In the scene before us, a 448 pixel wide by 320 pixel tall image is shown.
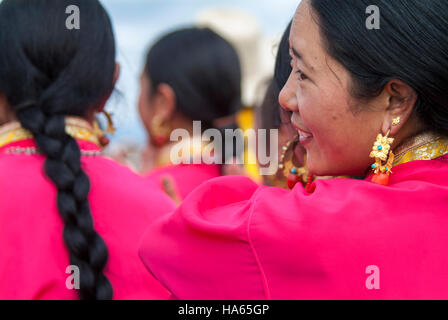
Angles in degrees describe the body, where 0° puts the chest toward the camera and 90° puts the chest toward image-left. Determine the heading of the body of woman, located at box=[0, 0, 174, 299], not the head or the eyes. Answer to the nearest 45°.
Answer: approximately 180°

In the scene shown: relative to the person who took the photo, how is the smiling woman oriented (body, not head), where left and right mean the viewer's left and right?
facing away from the viewer and to the left of the viewer

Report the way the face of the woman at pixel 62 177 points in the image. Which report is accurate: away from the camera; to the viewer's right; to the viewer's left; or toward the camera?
away from the camera

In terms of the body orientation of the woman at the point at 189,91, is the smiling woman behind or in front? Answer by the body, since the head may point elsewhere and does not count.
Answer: behind

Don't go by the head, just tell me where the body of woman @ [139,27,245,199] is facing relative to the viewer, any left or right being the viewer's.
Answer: facing away from the viewer and to the left of the viewer

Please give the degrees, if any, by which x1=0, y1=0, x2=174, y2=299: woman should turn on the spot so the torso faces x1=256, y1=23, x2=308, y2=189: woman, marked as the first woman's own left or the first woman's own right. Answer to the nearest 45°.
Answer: approximately 90° to the first woman's own right

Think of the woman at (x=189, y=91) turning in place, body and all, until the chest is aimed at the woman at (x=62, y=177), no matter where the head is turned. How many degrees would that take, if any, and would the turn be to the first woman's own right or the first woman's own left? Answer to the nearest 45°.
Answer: approximately 135° to the first woman's own left

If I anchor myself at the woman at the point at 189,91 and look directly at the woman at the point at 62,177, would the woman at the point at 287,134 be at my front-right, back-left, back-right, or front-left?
front-left

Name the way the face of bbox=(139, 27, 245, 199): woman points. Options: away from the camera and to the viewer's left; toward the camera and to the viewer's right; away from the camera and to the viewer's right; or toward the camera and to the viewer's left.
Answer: away from the camera and to the viewer's left

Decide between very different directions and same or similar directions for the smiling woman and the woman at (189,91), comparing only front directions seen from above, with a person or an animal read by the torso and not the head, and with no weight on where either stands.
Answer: same or similar directions
